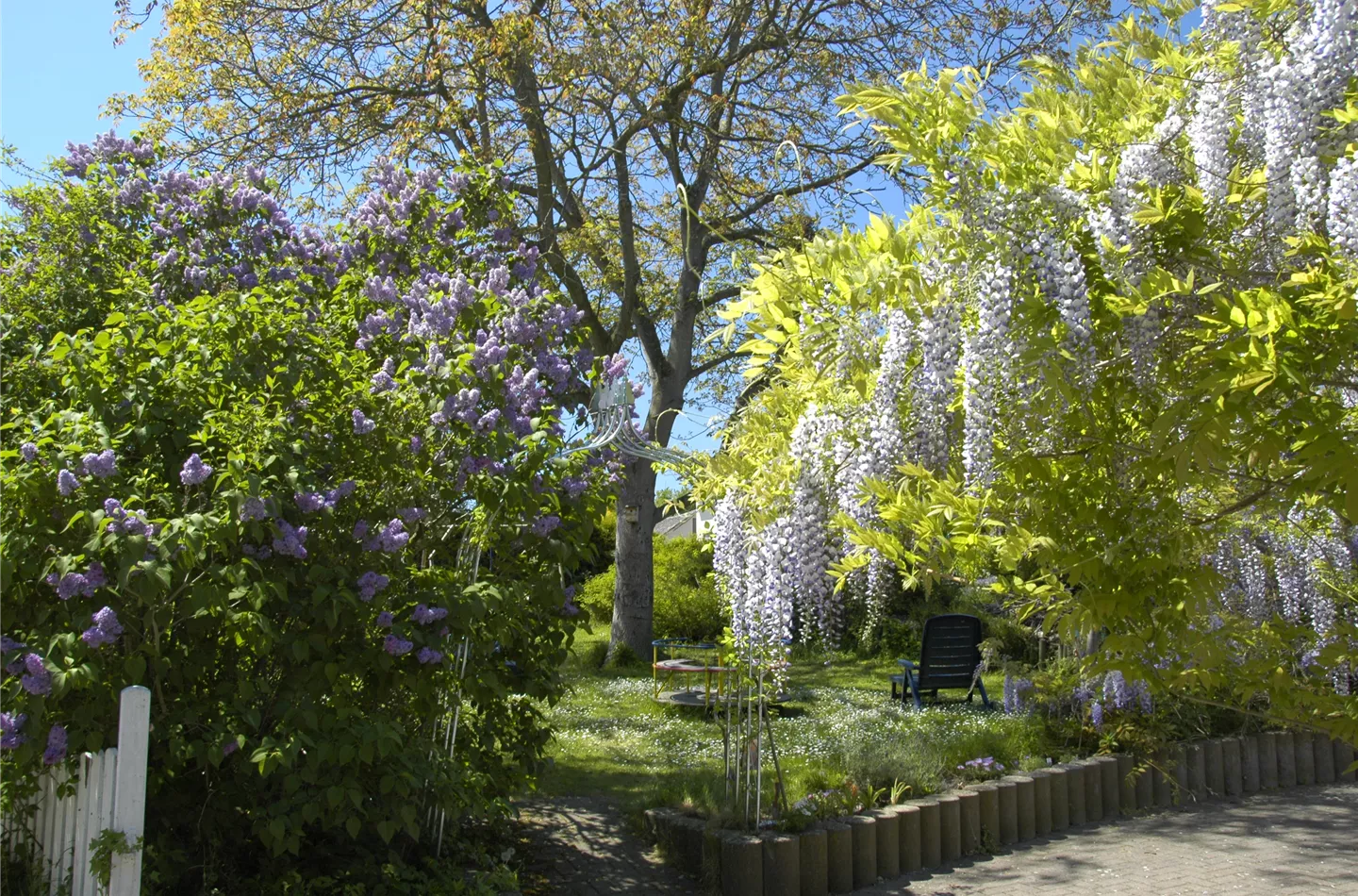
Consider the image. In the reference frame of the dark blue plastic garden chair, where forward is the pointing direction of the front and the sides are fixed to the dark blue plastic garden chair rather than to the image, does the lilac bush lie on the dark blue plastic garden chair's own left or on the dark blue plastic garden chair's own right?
on the dark blue plastic garden chair's own left

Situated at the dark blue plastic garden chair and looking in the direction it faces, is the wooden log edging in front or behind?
behind

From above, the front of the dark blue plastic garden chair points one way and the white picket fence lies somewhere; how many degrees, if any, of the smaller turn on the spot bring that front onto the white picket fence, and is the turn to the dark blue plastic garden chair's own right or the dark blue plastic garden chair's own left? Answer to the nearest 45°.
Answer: approximately 135° to the dark blue plastic garden chair's own left

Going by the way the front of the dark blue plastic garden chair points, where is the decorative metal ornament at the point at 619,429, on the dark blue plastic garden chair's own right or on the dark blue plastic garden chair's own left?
on the dark blue plastic garden chair's own left

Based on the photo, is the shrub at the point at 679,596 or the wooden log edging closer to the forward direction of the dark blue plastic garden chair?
the shrub

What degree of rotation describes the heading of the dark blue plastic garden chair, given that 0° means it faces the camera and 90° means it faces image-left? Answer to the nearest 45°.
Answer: approximately 135°

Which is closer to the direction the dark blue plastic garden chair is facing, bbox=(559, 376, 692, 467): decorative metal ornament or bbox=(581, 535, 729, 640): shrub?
the shrub
